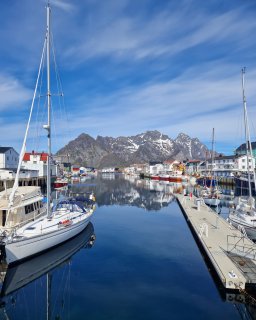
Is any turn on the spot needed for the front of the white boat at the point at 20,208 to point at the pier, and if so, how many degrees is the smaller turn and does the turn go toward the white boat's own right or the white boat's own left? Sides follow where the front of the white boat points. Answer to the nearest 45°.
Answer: approximately 90° to the white boat's own right

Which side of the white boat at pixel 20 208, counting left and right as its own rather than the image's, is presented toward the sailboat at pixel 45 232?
right

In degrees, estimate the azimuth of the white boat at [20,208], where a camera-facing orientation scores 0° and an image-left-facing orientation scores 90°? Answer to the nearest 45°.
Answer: approximately 225°

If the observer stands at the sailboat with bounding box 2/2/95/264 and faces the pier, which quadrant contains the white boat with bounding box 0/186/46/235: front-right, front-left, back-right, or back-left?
back-left

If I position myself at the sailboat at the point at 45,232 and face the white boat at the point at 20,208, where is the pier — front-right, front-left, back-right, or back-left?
back-right
